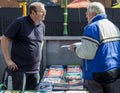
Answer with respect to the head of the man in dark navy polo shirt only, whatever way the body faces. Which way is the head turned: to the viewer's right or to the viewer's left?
to the viewer's right

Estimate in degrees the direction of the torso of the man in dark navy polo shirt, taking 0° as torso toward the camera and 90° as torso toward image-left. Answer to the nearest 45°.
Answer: approximately 315°
